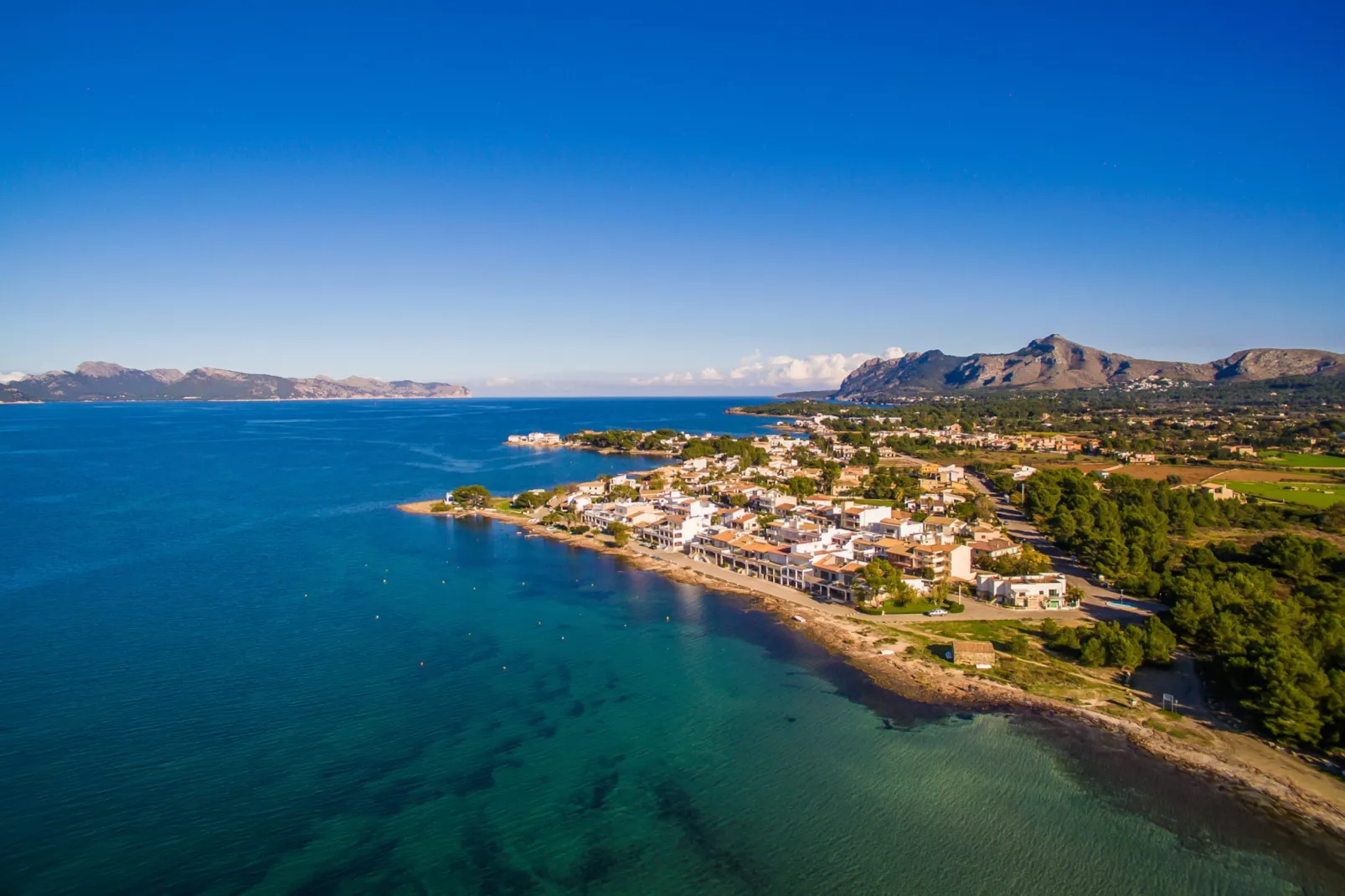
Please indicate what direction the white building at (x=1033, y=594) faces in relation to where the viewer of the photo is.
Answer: facing the viewer
